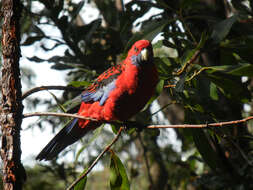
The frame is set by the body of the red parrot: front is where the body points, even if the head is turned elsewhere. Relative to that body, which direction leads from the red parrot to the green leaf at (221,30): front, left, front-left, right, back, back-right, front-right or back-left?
front-left

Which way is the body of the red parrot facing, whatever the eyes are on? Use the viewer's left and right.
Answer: facing the viewer and to the right of the viewer
